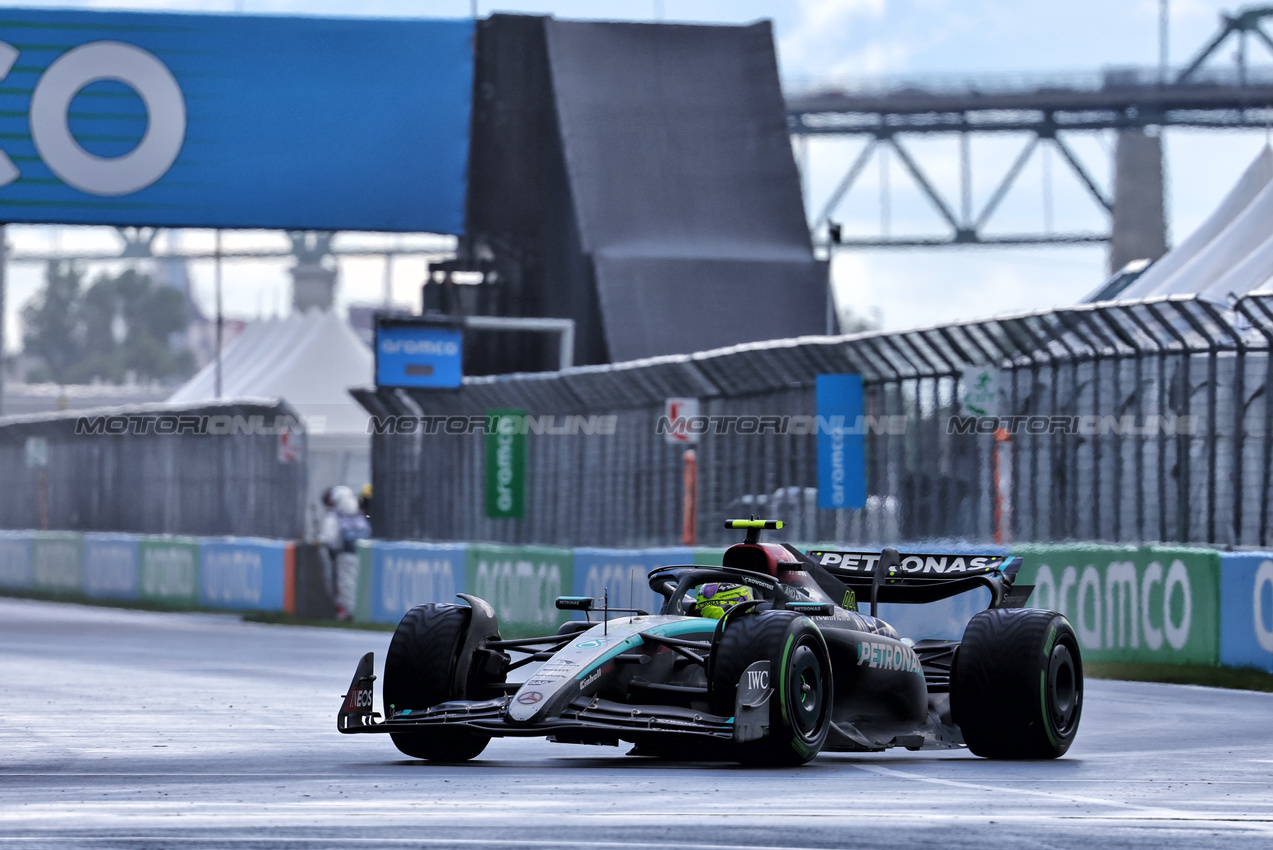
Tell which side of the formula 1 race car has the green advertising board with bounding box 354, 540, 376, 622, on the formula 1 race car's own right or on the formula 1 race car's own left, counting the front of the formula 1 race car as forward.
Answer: on the formula 1 race car's own right

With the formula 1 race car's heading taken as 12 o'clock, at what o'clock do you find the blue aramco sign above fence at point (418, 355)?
The blue aramco sign above fence is roughly at 4 o'clock from the formula 1 race car.

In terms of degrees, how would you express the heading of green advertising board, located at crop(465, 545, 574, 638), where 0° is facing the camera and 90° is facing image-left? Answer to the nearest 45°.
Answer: approximately 0°

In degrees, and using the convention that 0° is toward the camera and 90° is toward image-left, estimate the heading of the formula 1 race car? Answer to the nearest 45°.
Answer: approximately 45°

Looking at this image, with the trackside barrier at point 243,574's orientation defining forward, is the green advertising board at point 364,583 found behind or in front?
in front

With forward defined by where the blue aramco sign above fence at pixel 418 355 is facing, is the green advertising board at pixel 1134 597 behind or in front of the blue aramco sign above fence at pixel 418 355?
in front

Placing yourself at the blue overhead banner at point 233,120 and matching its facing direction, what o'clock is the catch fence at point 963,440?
The catch fence is roughly at 11 o'clock from the blue overhead banner.

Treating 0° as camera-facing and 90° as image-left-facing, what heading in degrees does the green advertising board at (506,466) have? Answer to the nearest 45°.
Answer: approximately 0°
